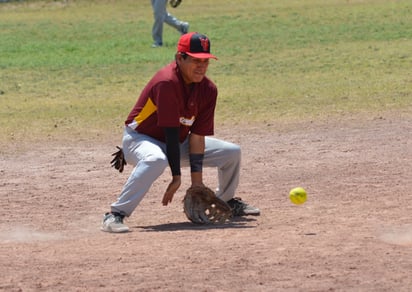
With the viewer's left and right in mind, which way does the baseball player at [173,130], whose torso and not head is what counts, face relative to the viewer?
facing the viewer and to the right of the viewer

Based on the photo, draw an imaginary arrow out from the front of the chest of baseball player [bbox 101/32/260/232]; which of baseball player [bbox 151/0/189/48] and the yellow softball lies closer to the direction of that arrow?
the yellow softball

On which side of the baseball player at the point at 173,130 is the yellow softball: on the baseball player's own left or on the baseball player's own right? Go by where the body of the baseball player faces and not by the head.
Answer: on the baseball player's own left

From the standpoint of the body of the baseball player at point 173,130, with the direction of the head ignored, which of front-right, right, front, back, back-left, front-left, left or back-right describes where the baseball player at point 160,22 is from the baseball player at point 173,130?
back-left

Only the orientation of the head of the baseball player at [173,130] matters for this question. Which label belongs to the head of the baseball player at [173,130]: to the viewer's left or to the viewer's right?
to the viewer's right
